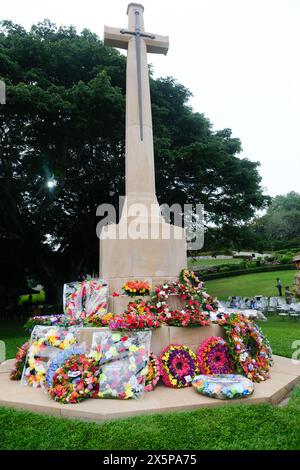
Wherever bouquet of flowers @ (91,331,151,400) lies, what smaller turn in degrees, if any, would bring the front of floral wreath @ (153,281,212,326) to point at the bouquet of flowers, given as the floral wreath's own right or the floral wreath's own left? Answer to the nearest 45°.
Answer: approximately 45° to the floral wreath's own right

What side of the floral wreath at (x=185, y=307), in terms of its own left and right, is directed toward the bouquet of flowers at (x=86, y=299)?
right

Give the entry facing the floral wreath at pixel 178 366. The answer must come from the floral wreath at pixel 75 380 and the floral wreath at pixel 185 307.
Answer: the floral wreath at pixel 185 307

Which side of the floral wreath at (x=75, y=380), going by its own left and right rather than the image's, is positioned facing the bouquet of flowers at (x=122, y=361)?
left

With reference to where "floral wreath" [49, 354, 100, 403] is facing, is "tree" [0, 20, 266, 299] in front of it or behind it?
behind

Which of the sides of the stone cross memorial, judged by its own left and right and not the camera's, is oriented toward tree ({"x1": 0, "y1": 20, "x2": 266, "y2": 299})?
back

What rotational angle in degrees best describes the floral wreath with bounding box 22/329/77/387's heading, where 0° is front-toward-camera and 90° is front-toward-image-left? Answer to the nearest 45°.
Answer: approximately 0°

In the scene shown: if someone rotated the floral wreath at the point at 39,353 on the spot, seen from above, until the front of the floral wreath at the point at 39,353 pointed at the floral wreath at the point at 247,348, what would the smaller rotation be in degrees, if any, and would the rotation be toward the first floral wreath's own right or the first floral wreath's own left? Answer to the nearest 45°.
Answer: approximately 90° to the first floral wreath's own left

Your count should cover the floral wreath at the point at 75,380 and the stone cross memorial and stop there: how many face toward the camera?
2
